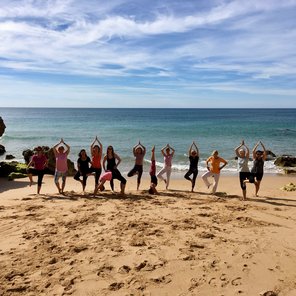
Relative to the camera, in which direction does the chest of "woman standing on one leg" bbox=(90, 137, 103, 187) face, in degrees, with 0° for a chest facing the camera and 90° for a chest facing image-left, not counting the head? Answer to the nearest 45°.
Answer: approximately 0°
